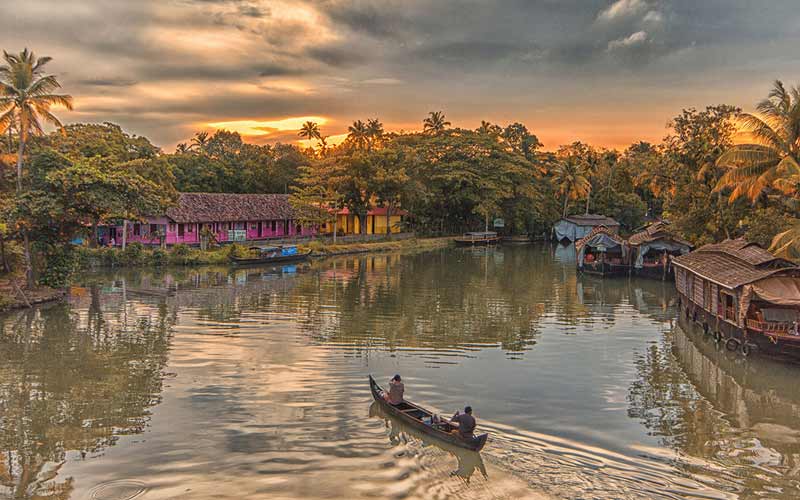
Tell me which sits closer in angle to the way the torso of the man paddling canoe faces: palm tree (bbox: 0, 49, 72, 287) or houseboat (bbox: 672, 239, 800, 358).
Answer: the palm tree

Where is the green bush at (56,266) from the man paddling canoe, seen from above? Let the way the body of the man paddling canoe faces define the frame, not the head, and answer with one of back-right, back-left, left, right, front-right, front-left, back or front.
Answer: front

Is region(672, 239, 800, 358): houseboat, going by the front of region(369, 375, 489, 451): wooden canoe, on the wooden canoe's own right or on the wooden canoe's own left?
on the wooden canoe's own right

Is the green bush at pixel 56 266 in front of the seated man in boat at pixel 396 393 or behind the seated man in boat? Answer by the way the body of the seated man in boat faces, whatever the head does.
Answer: in front

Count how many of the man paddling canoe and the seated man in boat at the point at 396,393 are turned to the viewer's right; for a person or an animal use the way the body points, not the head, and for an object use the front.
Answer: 0

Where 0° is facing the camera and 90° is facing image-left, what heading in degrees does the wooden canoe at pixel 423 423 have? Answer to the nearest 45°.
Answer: approximately 135°

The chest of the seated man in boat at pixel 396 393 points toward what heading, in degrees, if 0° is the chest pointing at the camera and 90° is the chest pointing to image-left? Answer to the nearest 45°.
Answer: approximately 135°

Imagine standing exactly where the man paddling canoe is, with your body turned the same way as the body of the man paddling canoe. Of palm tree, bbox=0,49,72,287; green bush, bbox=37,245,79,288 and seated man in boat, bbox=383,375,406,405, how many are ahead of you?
3

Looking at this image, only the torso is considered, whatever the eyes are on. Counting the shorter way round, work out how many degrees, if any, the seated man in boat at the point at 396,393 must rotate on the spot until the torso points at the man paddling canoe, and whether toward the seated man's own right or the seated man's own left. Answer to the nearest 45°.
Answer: approximately 180°

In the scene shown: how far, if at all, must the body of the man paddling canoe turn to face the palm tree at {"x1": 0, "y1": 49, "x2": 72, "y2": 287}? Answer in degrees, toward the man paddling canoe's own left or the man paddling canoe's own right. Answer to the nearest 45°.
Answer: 0° — they already face it

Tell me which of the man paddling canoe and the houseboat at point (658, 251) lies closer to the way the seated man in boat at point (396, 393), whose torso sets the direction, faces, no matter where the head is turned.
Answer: the houseboat
